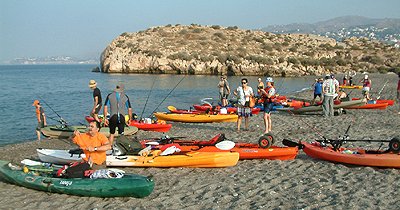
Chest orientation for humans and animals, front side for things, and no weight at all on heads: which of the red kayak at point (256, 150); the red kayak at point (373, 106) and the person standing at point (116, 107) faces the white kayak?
the red kayak at point (256, 150)

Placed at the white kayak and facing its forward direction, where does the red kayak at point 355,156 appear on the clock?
The red kayak is roughly at 7 o'clock from the white kayak.

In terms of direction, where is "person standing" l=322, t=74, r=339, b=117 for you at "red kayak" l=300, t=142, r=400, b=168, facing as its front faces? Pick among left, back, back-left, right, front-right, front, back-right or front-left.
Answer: right

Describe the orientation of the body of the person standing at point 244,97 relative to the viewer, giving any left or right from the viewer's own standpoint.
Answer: facing the viewer

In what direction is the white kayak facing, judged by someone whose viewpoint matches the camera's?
facing to the left of the viewer

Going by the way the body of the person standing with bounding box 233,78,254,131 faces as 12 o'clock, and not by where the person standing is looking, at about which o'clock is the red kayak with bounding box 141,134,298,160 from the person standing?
The red kayak is roughly at 12 o'clock from the person standing.

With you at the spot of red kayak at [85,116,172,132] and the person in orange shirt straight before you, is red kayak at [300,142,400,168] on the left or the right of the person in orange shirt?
left

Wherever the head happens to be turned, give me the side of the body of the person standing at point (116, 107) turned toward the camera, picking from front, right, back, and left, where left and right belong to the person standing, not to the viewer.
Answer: back

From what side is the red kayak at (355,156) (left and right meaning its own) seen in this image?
left

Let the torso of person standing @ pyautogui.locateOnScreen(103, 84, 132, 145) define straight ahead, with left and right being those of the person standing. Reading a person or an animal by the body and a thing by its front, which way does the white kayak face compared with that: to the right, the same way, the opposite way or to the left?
to the left
